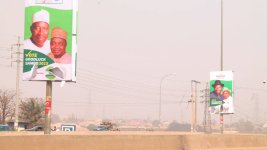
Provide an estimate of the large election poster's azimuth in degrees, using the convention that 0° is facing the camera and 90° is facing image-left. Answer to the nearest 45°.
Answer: approximately 0°

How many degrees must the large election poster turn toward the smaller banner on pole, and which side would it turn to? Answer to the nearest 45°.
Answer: approximately 135° to its left
